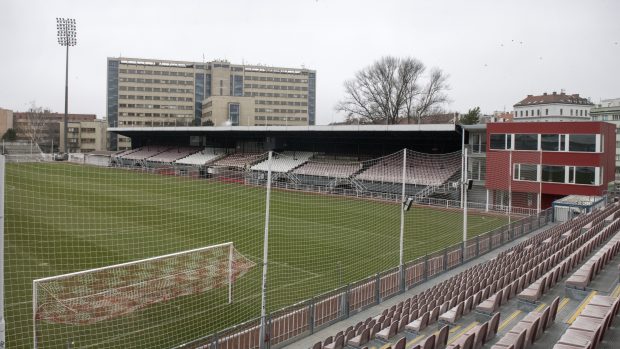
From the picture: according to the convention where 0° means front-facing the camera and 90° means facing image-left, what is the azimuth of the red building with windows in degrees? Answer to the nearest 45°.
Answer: approximately 0°

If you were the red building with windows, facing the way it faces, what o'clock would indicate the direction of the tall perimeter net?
The tall perimeter net is roughly at 1 o'clock from the red building with windows.

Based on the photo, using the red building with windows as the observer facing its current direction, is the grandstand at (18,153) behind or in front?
in front

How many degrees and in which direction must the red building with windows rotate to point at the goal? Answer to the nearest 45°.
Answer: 0° — it already faces it

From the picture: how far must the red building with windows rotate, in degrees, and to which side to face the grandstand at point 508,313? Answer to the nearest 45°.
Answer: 0° — it already faces it
